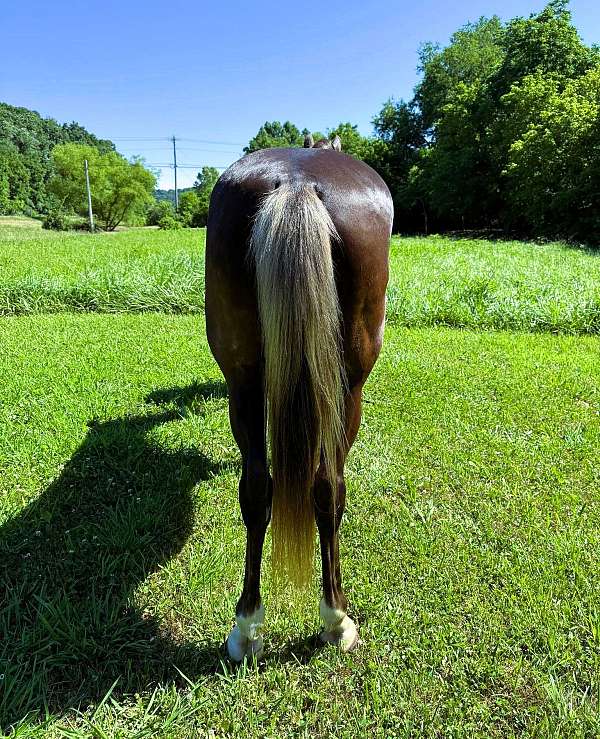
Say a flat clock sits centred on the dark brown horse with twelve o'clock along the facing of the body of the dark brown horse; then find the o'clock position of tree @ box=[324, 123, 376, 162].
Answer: The tree is roughly at 12 o'clock from the dark brown horse.

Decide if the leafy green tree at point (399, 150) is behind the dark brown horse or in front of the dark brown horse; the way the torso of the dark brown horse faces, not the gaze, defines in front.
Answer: in front

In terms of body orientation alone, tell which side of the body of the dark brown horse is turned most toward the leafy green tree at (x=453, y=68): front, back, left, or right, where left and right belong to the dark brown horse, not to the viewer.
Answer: front

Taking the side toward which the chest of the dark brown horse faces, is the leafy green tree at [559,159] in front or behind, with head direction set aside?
in front

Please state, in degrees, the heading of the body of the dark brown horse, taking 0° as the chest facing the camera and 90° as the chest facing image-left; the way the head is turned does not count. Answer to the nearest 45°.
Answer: approximately 180°
